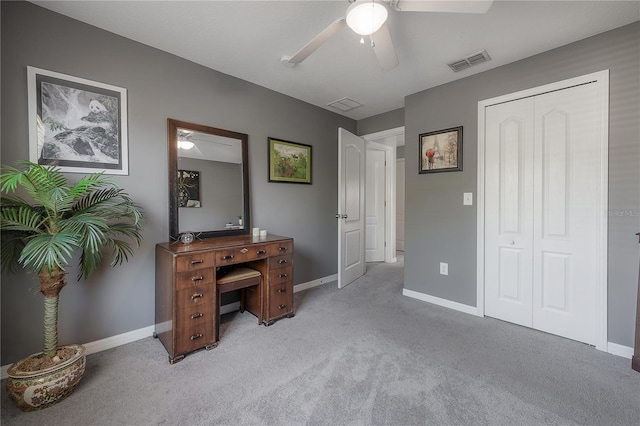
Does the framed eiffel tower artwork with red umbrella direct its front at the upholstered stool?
yes

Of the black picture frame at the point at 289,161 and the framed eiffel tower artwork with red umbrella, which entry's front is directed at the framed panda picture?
the framed eiffel tower artwork with red umbrella

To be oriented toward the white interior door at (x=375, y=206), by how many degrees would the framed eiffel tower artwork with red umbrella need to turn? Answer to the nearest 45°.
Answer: approximately 90° to its right

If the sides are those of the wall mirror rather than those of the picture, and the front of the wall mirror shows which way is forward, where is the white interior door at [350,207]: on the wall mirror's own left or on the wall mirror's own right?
on the wall mirror's own left

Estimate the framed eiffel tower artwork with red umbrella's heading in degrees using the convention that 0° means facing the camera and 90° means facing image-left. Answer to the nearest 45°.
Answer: approximately 45°

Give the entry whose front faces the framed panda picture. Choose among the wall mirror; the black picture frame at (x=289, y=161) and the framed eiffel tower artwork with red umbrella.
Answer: the framed eiffel tower artwork with red umbrella

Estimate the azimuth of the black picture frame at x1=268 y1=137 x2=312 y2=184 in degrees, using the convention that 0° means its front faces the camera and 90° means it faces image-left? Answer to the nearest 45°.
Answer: approximately 315°

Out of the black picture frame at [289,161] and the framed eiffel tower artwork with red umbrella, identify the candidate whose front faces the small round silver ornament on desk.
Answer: the framed eiffel tower artwork with red umbrella

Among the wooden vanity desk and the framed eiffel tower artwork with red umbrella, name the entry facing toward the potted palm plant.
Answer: the framed eiffel tower artwork with red umbrella

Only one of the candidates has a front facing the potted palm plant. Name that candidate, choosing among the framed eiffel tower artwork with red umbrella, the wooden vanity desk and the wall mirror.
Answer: the framed eiffel tower artwork with red umbrella

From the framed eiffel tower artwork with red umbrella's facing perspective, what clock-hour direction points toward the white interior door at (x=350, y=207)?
The white interior door is roughly at 2 o'clock from the framed eiffel tower artwork with red umbrella.
